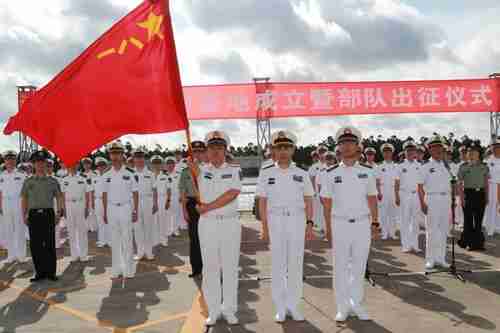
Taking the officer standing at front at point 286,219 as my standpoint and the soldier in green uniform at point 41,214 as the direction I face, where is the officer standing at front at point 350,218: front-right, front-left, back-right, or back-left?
back-right

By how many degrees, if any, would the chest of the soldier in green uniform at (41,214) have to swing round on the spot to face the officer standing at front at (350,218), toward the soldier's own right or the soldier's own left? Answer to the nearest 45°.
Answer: approximately 45° to the soldier's own left

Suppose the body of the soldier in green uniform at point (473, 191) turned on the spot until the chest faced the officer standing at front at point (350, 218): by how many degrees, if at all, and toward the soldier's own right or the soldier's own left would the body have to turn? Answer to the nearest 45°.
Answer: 0° — they already face them

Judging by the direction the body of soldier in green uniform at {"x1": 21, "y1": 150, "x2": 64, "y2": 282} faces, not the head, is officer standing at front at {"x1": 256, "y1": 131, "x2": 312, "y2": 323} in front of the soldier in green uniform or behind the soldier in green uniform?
in front

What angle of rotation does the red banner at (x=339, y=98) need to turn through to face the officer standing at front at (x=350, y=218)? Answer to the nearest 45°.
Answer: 0° — it already faces them

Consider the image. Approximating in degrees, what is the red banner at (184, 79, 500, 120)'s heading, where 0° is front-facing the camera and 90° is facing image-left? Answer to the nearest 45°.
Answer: approximately 0°

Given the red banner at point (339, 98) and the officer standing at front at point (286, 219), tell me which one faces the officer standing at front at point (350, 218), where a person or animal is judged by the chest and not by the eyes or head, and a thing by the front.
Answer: the red banner

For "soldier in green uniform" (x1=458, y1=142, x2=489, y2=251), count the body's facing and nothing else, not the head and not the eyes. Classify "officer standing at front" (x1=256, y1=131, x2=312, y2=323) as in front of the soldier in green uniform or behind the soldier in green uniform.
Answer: in front

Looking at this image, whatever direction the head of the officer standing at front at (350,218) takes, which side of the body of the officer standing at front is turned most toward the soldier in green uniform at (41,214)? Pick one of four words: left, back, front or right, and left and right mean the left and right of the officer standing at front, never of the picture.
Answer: right
